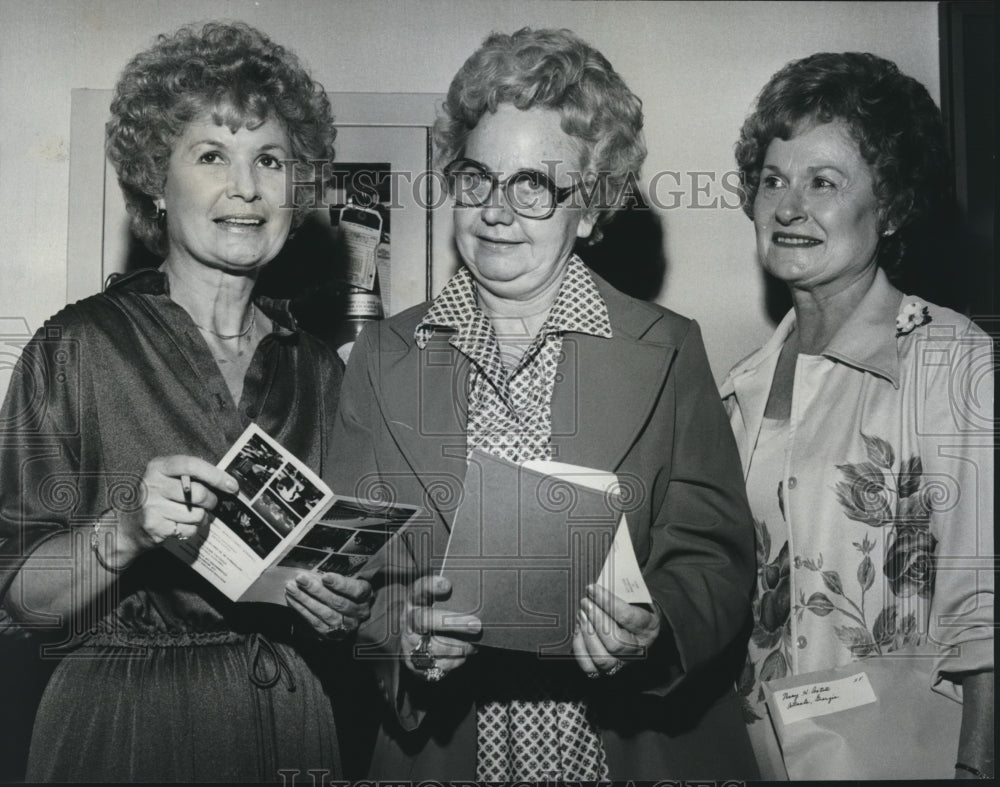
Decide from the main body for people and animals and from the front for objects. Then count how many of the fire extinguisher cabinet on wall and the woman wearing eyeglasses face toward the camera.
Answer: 2

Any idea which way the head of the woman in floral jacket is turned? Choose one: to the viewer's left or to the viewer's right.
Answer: to the viewer's left

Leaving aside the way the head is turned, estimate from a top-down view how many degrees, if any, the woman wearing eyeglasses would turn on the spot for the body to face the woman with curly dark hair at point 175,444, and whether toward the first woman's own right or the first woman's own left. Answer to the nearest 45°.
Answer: approximately 90° to the first woman's own right

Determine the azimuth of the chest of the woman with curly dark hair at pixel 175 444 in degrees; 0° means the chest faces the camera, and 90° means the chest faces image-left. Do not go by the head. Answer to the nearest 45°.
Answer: approximately 315°

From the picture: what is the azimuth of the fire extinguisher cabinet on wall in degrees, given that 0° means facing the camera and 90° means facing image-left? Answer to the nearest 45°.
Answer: approximately 0°

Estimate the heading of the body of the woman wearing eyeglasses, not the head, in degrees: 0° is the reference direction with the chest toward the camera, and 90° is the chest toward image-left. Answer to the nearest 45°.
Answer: approximately 0°
